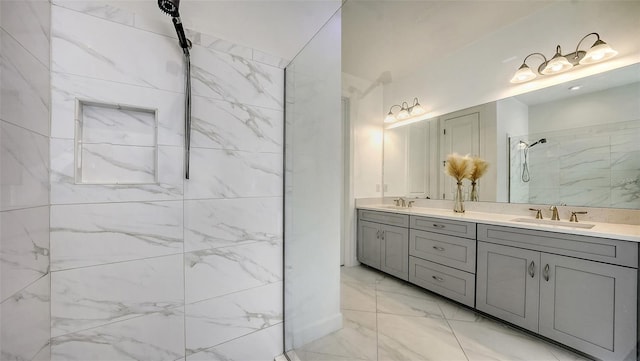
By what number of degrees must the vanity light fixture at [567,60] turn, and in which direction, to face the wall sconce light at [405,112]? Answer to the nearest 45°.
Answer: approximately 45° to its right

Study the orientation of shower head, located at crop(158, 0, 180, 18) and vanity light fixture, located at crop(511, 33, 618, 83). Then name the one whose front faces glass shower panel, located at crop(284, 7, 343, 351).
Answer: the vanity light fixture

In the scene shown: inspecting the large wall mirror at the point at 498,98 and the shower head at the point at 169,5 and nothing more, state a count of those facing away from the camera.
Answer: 0

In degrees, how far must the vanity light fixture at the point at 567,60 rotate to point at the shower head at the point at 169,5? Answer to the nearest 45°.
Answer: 0° — it already faces it

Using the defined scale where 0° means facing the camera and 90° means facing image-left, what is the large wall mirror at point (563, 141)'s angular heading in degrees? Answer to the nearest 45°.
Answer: approximately 45°

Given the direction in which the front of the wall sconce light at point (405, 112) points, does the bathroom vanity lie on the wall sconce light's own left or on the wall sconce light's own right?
on the wall sconce light's own left

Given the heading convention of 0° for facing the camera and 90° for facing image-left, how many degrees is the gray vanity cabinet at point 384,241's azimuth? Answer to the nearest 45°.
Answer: approximately 45°

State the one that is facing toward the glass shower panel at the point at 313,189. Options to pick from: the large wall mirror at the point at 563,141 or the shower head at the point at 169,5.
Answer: the large wall mirror

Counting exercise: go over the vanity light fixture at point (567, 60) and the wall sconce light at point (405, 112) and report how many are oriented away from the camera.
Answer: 0
